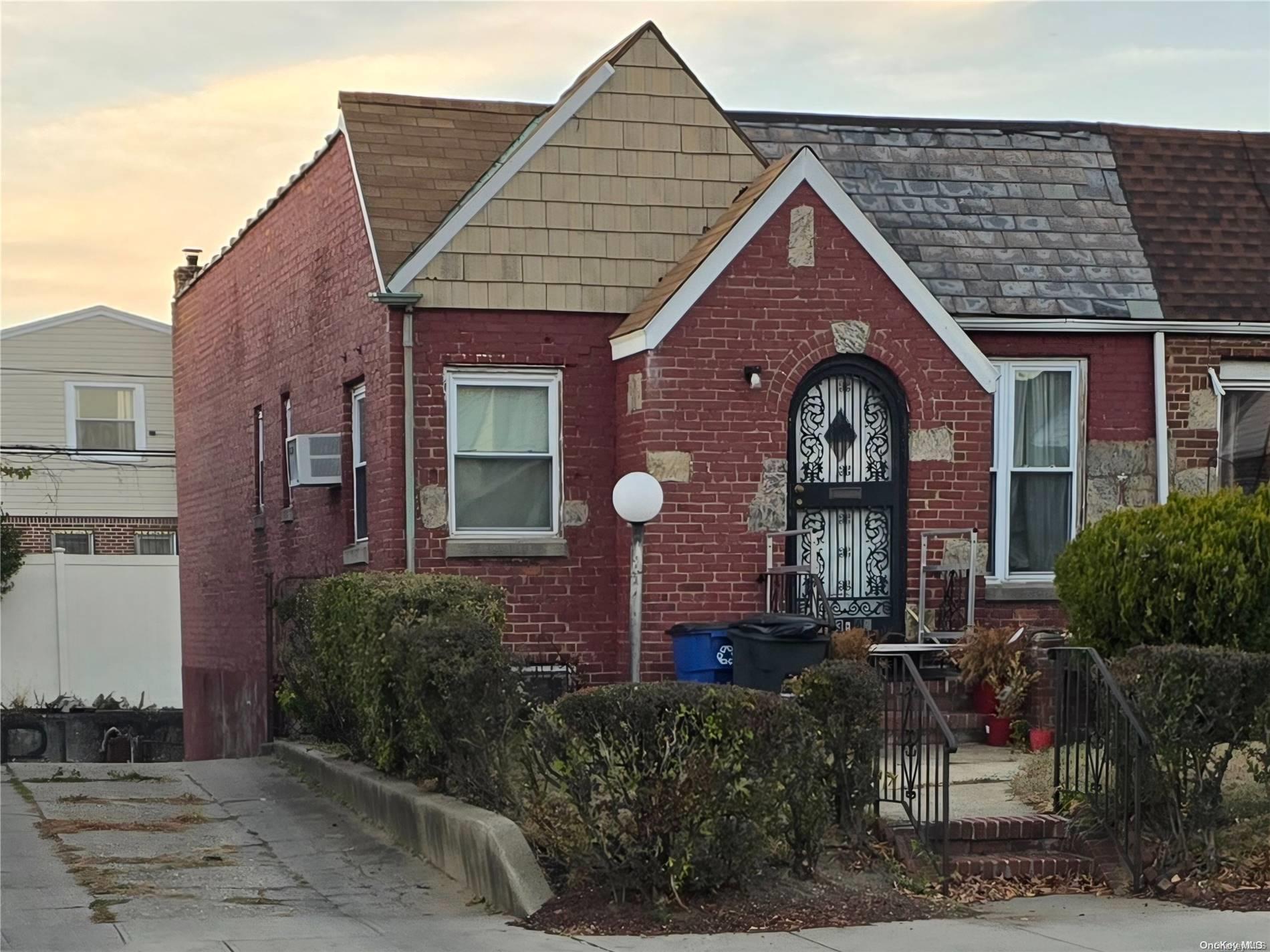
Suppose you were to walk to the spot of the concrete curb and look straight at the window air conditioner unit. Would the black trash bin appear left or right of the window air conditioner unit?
right

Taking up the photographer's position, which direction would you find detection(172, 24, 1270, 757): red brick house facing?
facing the viewer

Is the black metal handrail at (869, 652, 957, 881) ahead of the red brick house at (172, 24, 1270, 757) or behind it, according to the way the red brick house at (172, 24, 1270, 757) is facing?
ahead

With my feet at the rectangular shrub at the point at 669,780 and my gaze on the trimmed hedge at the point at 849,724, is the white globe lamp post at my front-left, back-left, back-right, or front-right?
front-left

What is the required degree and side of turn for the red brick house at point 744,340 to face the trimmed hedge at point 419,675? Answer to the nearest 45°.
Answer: approximately 45° to its right

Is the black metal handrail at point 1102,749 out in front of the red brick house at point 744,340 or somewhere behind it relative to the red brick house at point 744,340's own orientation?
in front

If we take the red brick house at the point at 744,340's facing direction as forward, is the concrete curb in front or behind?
in front

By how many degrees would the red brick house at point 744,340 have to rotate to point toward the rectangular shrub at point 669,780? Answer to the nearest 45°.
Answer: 0° — it already faces it

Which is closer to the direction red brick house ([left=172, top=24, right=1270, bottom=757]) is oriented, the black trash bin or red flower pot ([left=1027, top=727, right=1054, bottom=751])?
the black trash bin

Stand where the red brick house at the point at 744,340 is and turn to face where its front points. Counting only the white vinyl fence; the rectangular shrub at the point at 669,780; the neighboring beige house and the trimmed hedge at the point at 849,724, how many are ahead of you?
2

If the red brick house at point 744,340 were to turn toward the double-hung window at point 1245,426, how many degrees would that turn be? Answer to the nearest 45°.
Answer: approximately 90° to its left

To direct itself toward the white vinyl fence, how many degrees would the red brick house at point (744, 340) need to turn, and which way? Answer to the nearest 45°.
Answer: approximately 135° to its right

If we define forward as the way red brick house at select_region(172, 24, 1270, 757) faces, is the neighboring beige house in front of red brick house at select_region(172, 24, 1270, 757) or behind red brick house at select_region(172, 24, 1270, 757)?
behind

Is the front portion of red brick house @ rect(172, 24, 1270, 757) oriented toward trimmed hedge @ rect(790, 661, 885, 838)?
yes

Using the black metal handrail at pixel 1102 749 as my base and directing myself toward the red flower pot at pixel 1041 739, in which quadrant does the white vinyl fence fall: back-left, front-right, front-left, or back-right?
front-left
